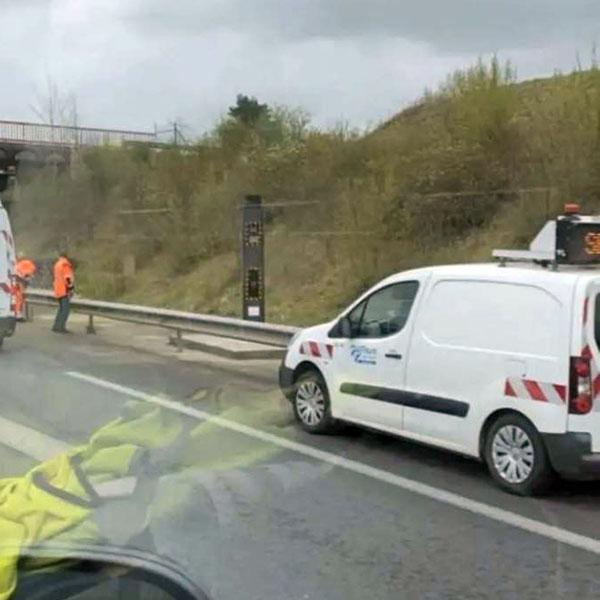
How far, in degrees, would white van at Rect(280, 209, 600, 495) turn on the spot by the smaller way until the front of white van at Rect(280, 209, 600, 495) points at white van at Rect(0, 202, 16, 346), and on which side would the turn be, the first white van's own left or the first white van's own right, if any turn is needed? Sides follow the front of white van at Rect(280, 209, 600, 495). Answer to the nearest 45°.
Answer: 0° — it already faces it

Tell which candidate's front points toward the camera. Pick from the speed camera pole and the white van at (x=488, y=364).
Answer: the speed camera pole

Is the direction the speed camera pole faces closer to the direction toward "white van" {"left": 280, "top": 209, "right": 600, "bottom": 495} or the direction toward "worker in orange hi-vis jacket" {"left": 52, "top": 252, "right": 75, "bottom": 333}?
the white van

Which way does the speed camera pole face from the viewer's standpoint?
toward the camera

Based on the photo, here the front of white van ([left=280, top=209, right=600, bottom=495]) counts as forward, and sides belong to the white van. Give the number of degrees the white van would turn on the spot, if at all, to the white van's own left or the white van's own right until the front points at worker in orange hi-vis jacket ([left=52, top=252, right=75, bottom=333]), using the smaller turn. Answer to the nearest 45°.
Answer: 0° — it already faces them

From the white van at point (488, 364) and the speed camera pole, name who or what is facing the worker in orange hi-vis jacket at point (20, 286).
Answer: the white van

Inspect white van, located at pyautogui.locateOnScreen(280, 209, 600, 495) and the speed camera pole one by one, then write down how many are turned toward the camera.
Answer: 1

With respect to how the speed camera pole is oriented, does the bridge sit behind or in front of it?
behind

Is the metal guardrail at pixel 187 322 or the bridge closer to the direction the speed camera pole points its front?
the metal guardrail

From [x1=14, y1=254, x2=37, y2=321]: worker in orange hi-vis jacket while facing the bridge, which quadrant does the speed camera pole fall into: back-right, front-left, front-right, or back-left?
back-right

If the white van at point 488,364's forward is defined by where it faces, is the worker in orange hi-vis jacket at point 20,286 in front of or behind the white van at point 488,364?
in front

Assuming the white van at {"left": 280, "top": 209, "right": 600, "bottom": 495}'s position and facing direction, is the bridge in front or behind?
in front

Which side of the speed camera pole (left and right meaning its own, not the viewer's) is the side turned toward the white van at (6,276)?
right

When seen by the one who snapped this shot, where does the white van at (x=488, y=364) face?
facing away from the viewer and to the left of the viewer

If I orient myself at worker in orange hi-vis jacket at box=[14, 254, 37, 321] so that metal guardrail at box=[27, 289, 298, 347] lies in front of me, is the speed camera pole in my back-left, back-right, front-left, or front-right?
front-left

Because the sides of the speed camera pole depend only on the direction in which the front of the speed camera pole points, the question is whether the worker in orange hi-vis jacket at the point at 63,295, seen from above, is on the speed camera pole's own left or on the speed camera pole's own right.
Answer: on the speed camera pole's own right

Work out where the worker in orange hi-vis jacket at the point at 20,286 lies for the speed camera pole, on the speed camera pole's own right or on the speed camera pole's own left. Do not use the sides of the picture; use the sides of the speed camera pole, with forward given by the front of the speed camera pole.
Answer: on the speed camera pole's own right
